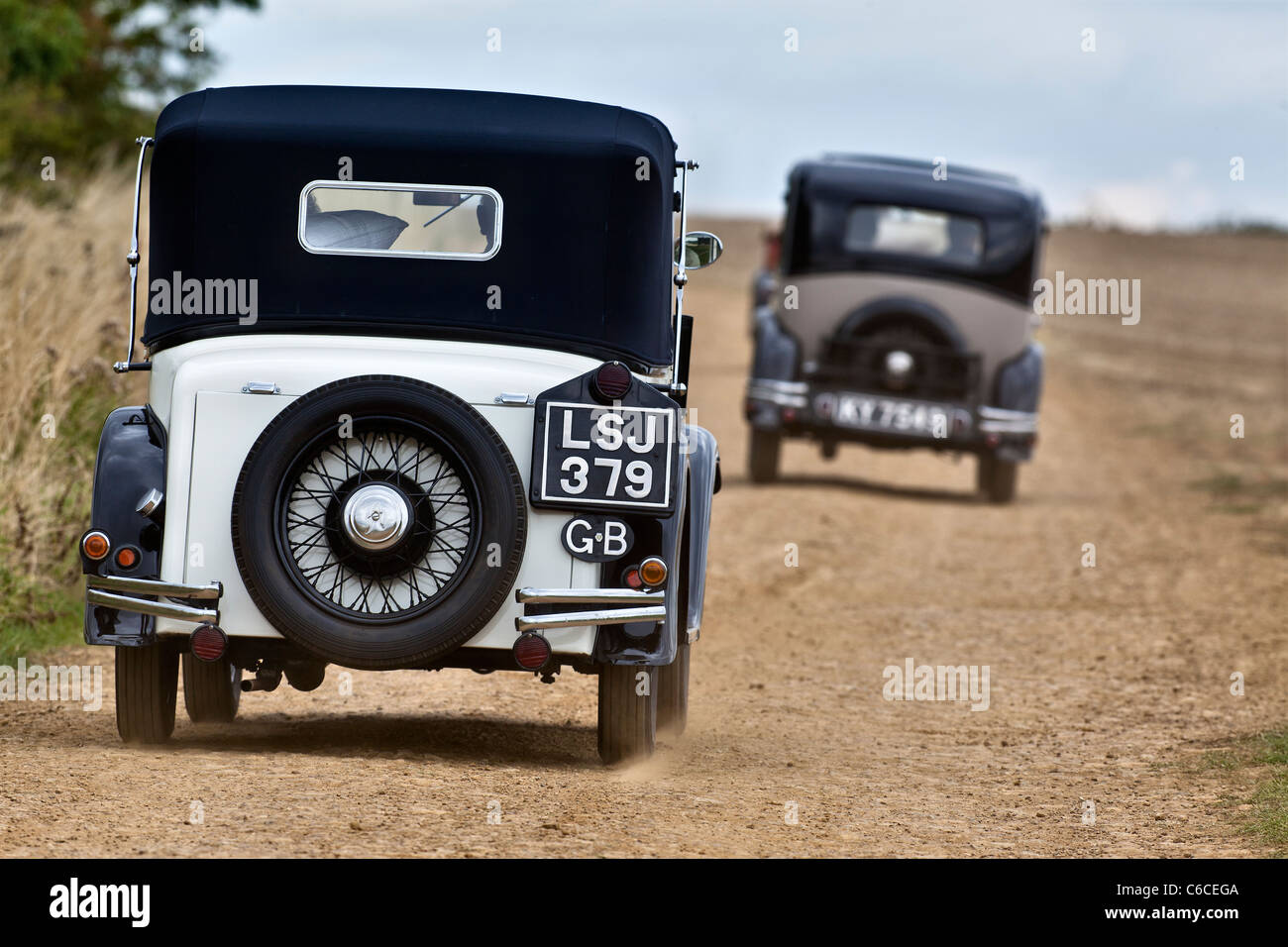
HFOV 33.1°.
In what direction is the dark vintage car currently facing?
away from the camera

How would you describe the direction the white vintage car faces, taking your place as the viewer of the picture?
facing away from the viewer

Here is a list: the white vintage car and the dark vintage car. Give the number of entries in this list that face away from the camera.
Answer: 2

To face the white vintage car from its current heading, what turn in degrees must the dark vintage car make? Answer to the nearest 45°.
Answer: approximately 180°
